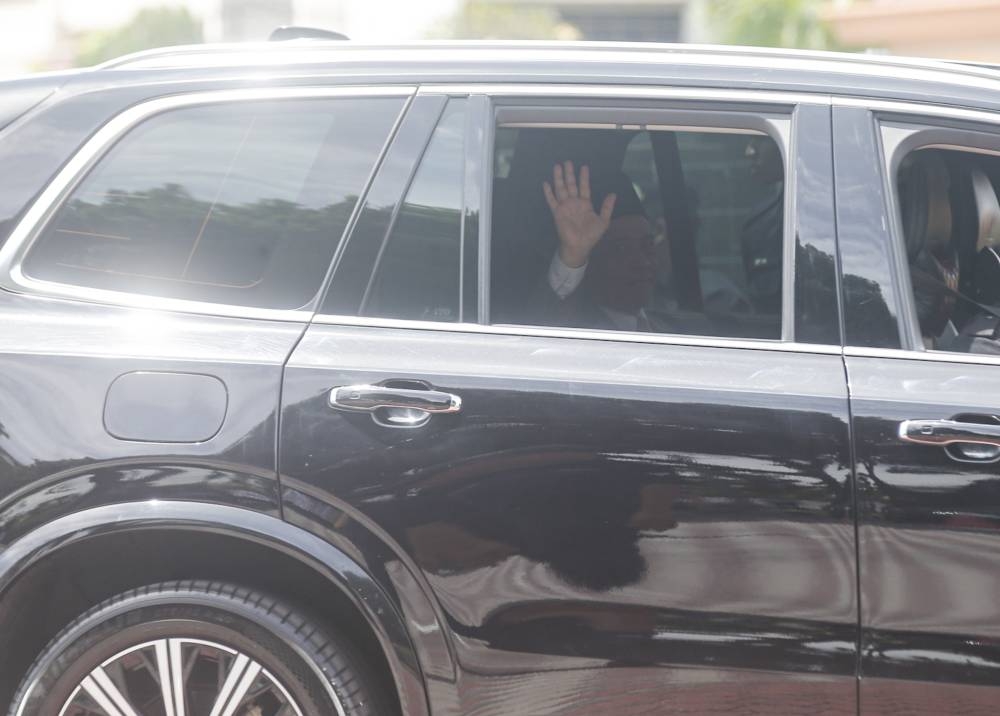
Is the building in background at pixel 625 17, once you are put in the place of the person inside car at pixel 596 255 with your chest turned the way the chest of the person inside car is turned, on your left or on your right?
on your left

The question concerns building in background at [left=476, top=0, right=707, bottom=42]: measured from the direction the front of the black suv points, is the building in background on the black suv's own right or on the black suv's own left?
on the black suv's own left

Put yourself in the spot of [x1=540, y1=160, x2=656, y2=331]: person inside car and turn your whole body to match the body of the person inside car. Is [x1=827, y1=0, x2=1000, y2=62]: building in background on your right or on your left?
on your left

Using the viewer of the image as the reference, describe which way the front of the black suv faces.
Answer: facing to the right of the viewer
